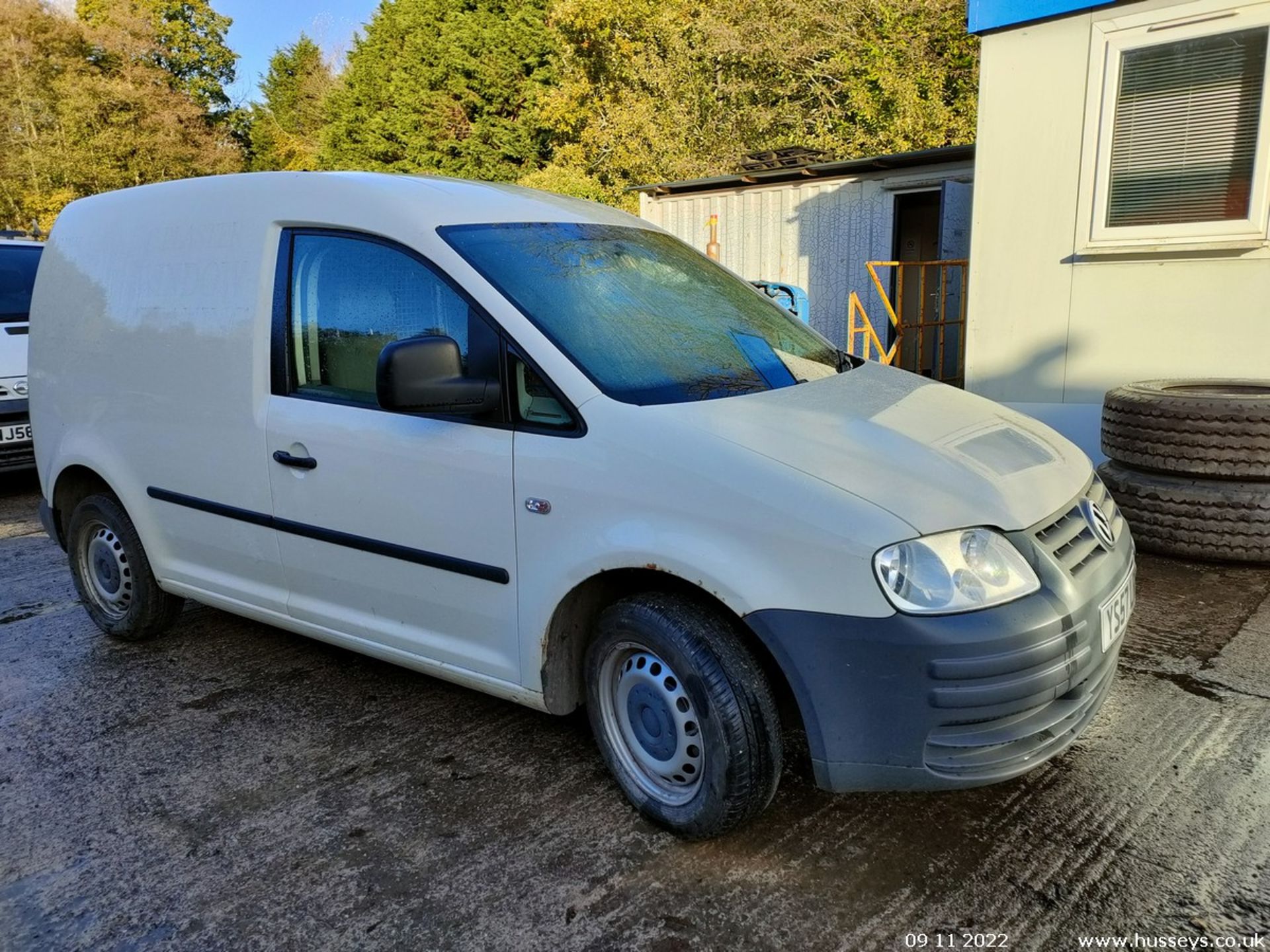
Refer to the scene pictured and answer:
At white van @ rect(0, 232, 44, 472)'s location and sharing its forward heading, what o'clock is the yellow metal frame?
The yellow metal frame is roughly at 9 o'clock from the white van.

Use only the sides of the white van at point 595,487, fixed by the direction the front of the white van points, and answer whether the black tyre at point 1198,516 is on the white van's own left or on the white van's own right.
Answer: on the white van's own left

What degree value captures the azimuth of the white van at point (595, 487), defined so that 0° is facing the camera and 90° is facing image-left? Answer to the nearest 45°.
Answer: approximately 315°

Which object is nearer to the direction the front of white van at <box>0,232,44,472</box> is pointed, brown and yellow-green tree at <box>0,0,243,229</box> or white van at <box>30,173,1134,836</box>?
the white van

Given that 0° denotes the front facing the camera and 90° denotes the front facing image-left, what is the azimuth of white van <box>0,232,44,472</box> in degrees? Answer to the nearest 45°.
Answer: approximately 0°

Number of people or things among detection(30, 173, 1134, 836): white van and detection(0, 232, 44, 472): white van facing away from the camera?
0

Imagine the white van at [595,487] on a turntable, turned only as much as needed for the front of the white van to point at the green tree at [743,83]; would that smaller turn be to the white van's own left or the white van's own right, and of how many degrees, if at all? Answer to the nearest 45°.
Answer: approximately 135° to the white van's own left

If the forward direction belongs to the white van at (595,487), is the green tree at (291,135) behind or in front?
behind

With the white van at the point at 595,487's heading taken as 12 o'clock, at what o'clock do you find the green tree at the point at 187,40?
The green tree is roughly at 7 o'clock from the white van.

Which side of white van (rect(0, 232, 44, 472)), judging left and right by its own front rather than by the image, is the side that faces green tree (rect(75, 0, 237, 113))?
back

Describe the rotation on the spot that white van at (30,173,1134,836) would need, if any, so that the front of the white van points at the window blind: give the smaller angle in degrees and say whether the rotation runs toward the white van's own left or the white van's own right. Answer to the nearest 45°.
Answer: approximately 90° to the white van's own left

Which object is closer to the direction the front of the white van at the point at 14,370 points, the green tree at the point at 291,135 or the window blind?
the window blind
